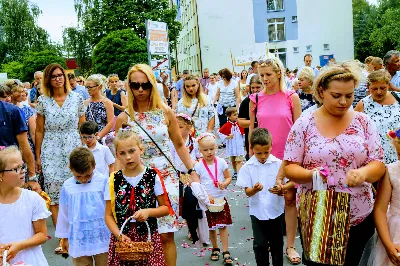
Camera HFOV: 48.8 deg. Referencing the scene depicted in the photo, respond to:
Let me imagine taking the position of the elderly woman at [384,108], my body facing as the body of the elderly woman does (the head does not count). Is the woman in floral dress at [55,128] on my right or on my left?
on my right

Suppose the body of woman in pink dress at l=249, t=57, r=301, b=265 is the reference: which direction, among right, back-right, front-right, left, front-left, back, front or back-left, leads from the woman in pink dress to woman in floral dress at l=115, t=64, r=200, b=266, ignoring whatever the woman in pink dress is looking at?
front-right

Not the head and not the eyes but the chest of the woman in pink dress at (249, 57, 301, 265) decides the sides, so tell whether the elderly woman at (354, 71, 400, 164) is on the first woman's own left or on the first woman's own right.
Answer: on the first woman's own left

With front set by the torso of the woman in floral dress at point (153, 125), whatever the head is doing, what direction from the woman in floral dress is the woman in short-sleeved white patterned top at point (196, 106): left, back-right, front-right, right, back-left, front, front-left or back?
back

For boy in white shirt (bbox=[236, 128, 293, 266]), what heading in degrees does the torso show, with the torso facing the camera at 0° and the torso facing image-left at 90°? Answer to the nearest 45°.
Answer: approximately 0°
